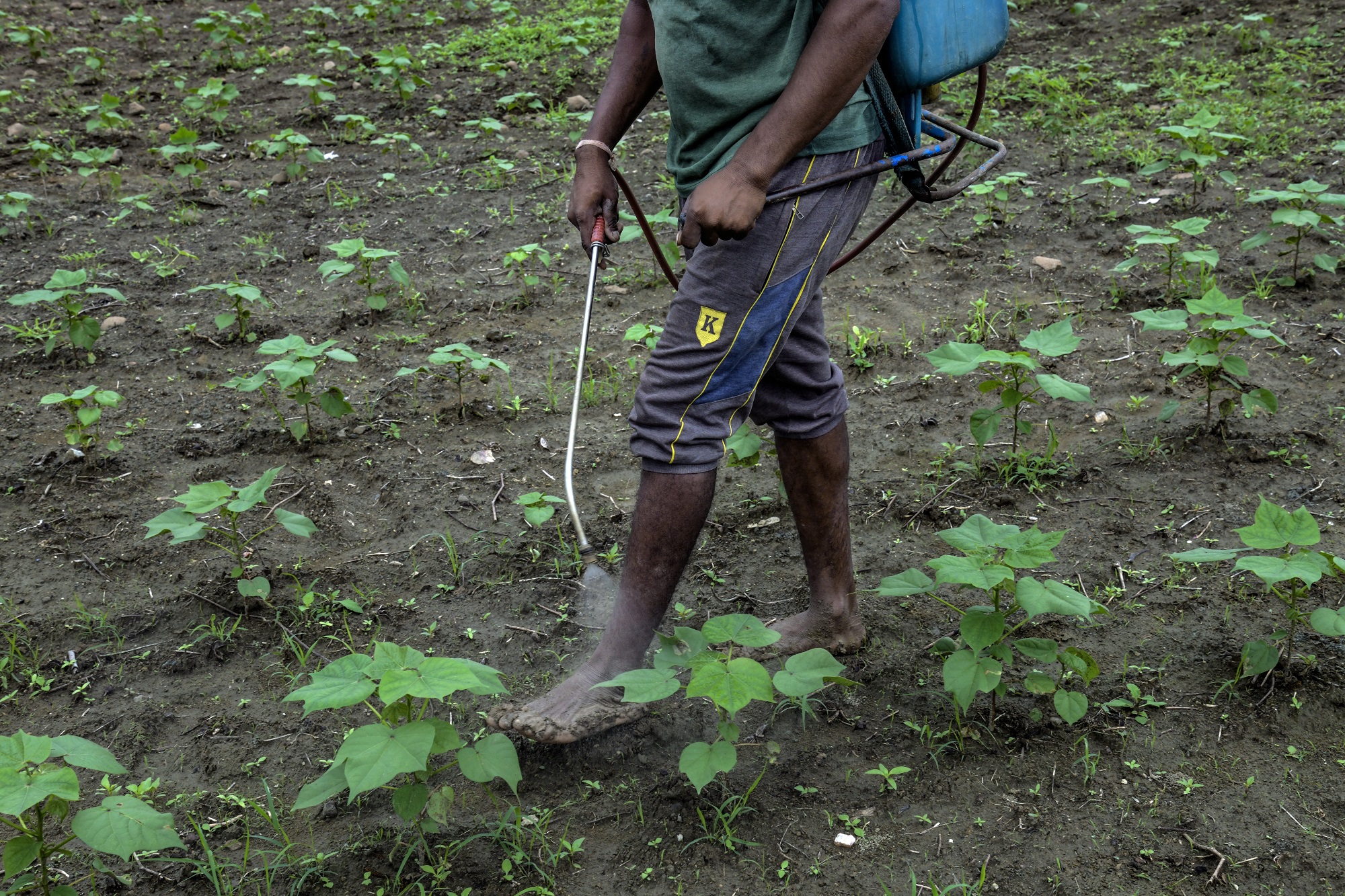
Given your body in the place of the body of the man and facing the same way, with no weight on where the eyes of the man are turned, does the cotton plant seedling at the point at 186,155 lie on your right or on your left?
on your right

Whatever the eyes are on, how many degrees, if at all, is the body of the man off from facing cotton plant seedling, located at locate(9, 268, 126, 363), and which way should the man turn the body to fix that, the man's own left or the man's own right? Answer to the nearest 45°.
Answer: approximately 90° to the man's own right

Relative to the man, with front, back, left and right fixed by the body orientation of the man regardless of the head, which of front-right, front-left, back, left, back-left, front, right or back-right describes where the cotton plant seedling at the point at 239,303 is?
right

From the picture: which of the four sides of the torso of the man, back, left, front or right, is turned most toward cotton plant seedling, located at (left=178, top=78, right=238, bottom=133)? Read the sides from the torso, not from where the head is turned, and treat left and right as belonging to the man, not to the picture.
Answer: right

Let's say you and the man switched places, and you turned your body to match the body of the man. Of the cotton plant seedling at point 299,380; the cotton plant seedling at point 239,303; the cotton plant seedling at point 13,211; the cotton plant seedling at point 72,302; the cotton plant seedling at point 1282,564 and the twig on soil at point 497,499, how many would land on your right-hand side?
5

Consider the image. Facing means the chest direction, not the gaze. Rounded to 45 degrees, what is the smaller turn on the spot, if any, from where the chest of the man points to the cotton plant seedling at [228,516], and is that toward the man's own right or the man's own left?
approximately 45° to the man's own right

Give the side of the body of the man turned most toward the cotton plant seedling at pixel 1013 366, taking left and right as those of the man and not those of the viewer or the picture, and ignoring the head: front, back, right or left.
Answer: back

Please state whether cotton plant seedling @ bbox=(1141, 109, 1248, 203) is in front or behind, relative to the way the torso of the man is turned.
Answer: behind

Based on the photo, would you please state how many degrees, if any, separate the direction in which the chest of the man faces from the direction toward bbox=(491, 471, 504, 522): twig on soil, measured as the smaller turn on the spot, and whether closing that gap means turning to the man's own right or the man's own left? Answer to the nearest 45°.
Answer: approximately 90° to the man's own right

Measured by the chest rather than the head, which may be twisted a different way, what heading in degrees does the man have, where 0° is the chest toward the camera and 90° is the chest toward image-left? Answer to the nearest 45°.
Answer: approximately 45°

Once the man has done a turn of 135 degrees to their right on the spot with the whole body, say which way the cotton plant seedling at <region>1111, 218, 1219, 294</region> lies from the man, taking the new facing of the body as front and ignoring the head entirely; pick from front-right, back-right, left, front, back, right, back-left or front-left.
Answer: front-right
